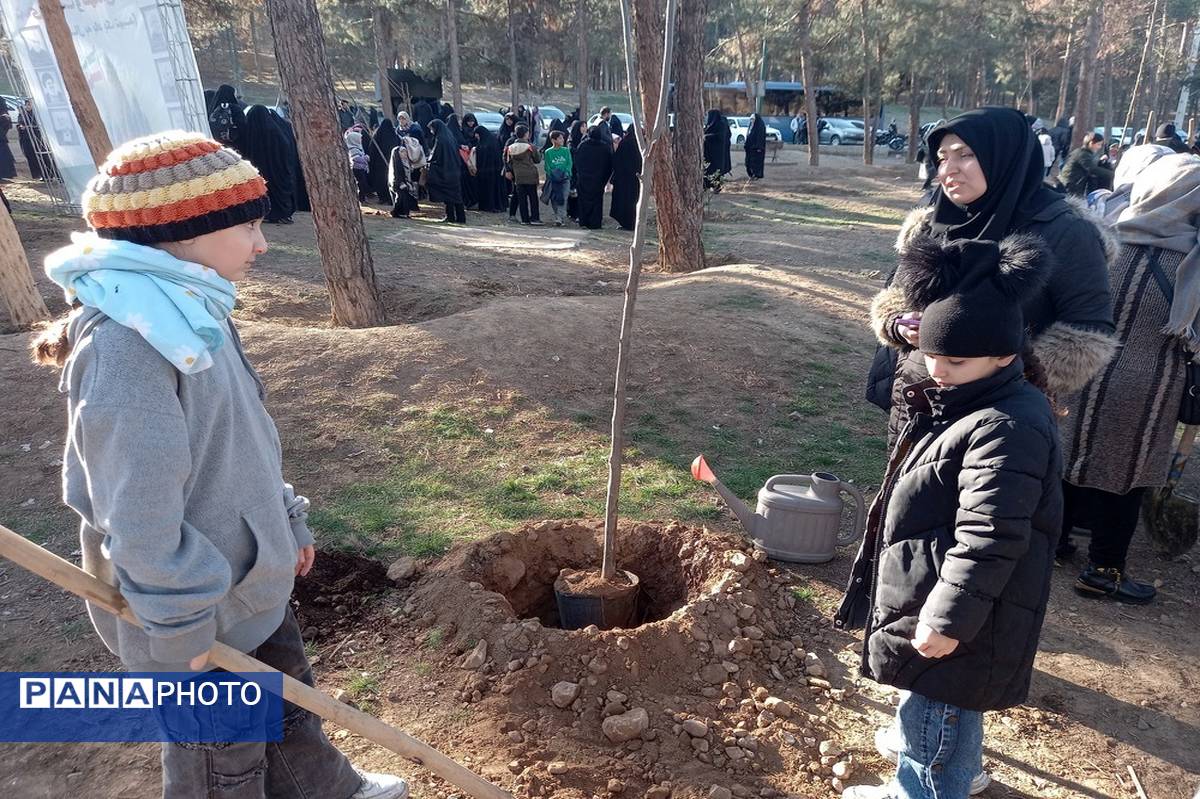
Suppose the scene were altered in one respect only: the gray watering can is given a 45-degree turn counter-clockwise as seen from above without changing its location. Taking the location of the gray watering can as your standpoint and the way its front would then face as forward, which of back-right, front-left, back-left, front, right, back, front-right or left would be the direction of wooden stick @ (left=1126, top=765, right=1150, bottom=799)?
left

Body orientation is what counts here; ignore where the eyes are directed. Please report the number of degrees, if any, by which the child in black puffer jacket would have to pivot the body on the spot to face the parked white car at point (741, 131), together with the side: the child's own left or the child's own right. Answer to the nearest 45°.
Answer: approximately 135° to the child's own right

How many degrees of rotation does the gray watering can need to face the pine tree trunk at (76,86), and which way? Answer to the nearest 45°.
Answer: approximately 45° to its right

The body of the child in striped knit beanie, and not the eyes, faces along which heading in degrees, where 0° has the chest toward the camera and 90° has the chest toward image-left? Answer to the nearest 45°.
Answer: approximately 270°

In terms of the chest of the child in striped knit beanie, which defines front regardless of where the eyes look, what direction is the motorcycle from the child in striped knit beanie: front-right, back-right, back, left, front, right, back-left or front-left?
front-left

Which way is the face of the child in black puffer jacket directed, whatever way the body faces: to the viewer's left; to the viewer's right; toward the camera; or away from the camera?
to the viewer's left

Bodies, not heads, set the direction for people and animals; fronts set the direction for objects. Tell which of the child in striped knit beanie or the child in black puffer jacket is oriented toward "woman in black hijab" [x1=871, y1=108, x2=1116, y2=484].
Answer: the child in striped knit beanie

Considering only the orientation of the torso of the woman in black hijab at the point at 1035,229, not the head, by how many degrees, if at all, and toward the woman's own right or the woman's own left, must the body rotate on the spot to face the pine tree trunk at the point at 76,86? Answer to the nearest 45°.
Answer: approximately 45° to the woman's own right

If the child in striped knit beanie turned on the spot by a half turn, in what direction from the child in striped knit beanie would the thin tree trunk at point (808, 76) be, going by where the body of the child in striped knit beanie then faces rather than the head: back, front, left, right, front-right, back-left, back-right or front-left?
back-right

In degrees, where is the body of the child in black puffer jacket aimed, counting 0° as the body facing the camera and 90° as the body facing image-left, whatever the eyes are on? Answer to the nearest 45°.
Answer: approximately 45°

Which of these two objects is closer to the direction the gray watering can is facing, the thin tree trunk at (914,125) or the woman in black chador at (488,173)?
the woman in black chador

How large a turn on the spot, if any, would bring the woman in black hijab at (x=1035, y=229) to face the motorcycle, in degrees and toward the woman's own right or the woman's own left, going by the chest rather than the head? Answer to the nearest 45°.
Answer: approximately 135° to the woman's own right

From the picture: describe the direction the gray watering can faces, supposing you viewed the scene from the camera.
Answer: facing to the left of the viewer
